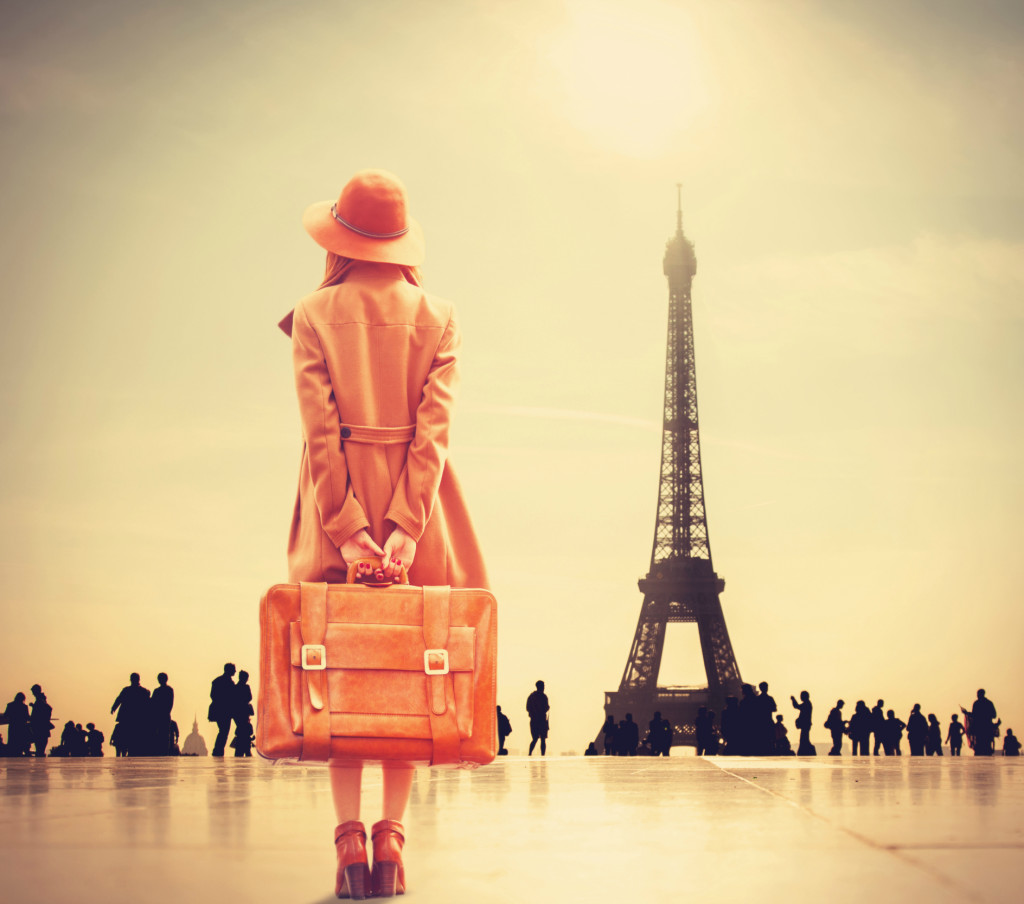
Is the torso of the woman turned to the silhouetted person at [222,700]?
yes

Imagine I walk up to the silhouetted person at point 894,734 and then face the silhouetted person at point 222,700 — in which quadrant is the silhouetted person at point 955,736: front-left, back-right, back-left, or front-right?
back-left

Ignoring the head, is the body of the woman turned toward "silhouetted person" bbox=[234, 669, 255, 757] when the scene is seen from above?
yes

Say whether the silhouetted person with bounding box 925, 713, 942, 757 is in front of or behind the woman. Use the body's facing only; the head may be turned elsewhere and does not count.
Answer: in front

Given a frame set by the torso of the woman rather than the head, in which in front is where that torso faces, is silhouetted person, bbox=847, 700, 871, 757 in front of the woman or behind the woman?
in front

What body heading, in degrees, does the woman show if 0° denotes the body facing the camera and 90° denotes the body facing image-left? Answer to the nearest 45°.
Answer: approximately 180°

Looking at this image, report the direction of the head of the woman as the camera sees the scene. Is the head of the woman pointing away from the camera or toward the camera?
away from the camera

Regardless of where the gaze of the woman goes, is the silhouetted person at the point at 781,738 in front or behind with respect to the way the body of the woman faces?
in front
